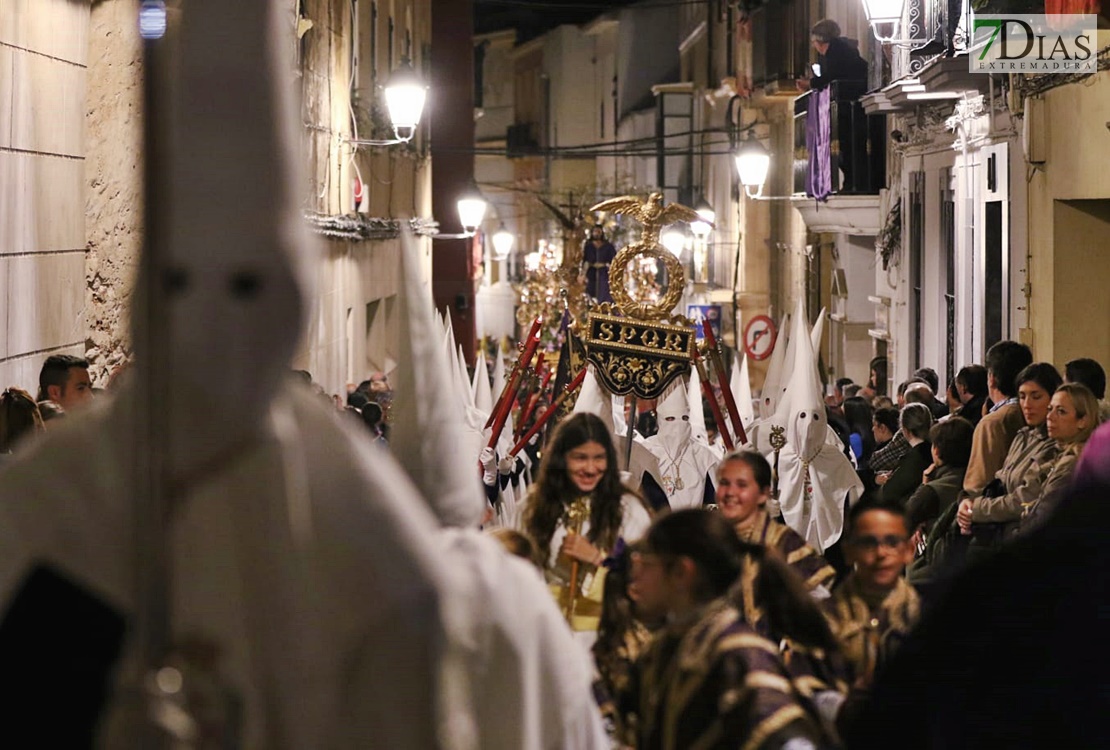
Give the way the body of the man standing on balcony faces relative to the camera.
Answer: to the viewer's left

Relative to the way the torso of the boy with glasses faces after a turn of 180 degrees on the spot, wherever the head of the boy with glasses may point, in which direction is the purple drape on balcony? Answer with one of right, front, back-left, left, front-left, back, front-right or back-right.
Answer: front

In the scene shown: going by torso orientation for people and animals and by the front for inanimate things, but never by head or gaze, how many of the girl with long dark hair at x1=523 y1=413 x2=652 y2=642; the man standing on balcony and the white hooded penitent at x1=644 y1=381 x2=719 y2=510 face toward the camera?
2

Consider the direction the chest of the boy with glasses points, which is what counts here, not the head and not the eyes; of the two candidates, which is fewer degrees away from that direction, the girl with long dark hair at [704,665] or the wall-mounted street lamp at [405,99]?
the girl with long dark hair

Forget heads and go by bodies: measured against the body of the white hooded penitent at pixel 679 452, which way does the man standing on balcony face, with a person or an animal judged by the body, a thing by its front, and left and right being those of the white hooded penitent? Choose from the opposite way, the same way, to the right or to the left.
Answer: to the right

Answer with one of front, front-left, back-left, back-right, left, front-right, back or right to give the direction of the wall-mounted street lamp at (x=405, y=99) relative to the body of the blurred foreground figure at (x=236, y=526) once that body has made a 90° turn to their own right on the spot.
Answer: right

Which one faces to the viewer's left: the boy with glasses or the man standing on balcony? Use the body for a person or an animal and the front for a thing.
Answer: the man standing on balcony

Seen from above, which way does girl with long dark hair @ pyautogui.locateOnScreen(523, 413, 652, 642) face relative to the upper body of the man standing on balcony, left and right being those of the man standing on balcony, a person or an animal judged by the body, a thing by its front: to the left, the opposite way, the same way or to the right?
to the left

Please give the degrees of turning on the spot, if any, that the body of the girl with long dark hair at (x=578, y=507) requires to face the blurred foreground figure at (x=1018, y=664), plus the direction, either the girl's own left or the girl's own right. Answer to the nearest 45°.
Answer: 0° — they already face them

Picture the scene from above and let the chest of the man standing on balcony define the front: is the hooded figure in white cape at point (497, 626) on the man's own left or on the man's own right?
on the man's own left
